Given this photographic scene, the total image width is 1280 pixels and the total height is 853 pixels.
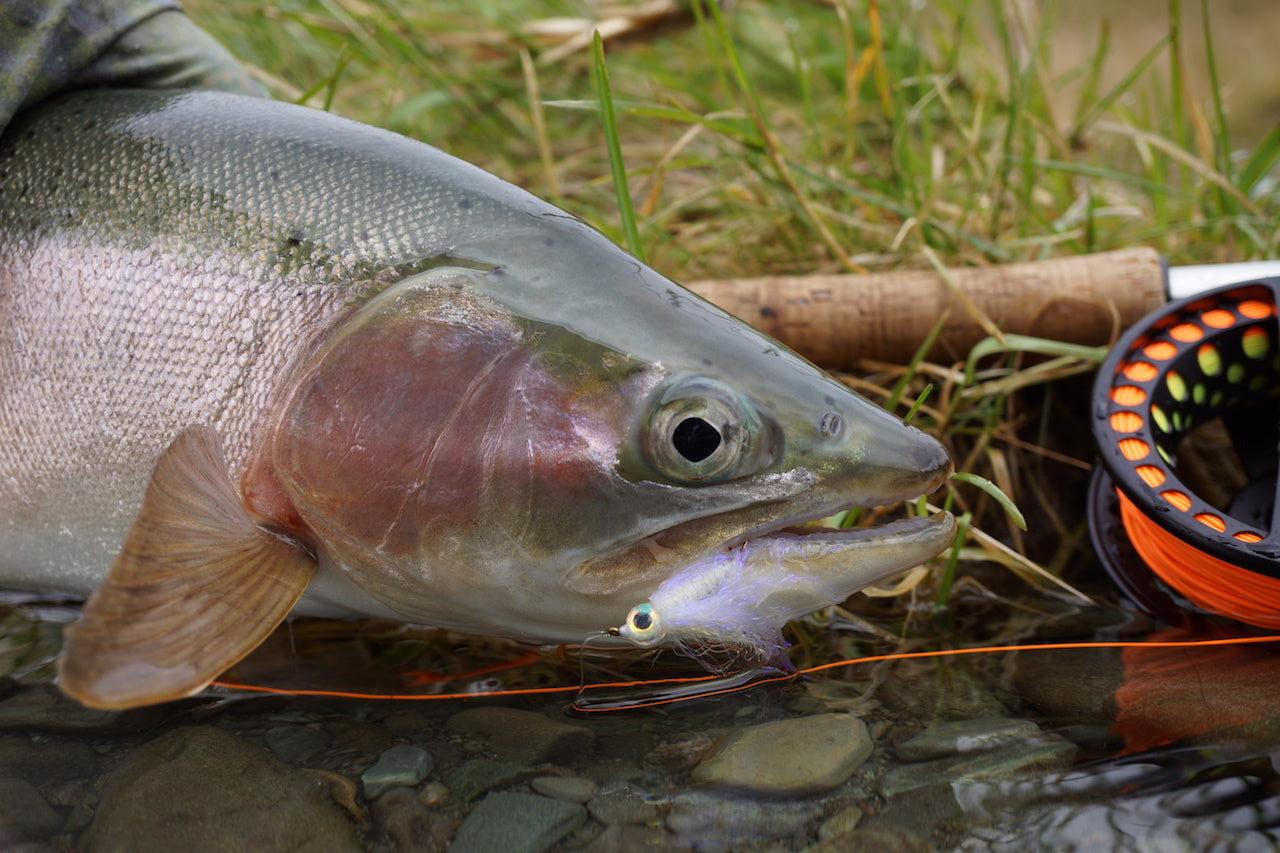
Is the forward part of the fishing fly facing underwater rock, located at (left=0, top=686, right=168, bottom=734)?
yes

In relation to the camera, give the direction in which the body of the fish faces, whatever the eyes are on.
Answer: to the viewer's right

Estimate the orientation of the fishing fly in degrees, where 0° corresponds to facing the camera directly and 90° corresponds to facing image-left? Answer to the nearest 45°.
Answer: approximately 90°
